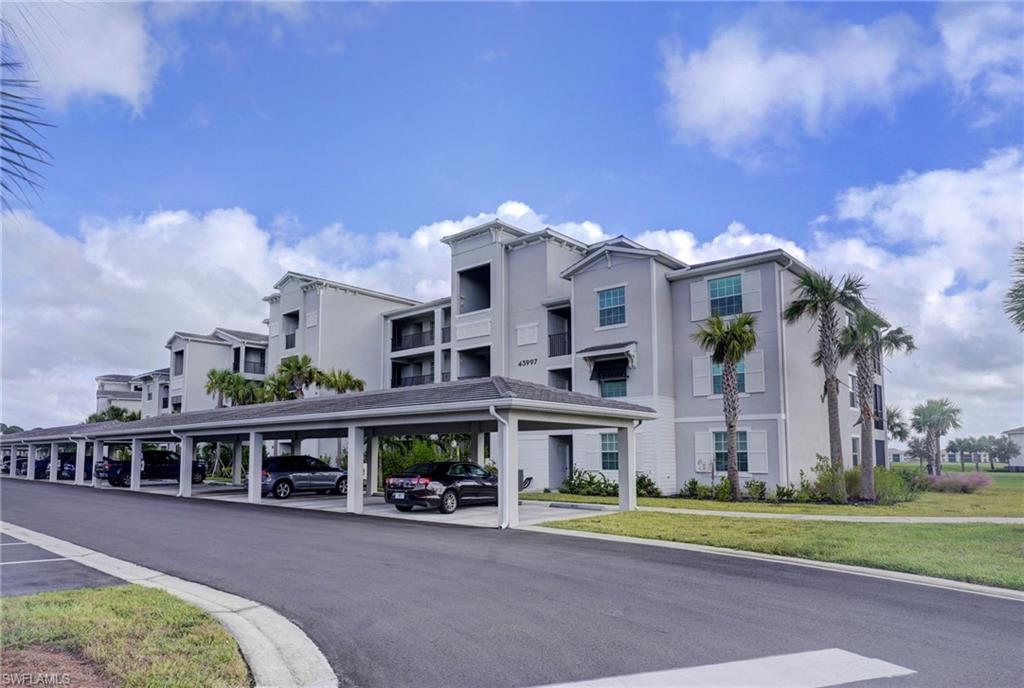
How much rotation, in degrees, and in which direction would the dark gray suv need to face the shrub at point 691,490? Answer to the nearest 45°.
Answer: approximately 45° to its right

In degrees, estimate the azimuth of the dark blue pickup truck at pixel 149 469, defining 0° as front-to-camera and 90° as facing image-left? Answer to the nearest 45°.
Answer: approximately 225°

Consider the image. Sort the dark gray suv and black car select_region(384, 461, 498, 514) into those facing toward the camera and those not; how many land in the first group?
0

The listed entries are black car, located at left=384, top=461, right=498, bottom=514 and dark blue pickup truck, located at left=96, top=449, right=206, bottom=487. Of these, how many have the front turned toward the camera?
0

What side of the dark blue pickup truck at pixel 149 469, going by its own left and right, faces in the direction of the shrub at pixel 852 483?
right

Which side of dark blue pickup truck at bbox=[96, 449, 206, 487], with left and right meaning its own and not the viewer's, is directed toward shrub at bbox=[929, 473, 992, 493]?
right

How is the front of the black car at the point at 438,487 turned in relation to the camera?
facing away from the viewer and to the right of the viewer

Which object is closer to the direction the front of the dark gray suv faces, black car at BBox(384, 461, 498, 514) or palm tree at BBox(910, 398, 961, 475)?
the palm tree

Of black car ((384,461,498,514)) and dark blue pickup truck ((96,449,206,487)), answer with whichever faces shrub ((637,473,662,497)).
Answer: black car ((384,461,498,514))

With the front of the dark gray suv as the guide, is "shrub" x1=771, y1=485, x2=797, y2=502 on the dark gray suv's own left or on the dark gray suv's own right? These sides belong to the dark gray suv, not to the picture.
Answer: on the dark gray suv's own right

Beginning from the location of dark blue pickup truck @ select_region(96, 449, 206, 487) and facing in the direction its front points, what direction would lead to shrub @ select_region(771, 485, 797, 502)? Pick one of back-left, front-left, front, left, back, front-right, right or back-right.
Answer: right

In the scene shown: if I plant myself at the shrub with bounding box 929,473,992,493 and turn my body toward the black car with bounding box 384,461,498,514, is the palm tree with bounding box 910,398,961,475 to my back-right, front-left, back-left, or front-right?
back-right

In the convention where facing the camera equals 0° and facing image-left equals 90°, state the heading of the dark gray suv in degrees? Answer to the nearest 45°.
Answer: approximately 225°

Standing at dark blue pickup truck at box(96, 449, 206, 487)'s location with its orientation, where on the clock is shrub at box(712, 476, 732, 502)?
The shrub is roughly at 3 o'clock from the dark blue pickup truck.
